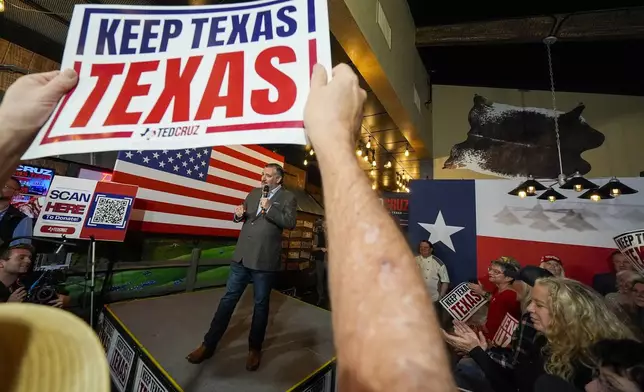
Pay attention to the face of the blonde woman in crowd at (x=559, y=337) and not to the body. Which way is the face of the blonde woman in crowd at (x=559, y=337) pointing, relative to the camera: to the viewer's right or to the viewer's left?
to the viewer's left

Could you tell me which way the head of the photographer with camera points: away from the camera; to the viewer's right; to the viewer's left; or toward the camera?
to the viewer's right

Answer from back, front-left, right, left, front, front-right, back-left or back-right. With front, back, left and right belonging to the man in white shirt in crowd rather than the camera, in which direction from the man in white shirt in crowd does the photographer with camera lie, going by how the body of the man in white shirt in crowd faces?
front

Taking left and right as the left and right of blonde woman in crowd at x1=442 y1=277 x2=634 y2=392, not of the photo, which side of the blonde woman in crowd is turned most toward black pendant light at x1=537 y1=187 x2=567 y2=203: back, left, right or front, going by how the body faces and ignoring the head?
right

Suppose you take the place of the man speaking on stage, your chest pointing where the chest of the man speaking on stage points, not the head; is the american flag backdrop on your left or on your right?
on your right

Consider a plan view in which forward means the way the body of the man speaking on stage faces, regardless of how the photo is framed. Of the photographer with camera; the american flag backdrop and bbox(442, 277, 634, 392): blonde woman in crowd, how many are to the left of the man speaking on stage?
1

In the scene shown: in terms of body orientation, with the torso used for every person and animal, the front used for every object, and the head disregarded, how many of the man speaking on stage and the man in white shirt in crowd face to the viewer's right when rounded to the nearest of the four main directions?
0

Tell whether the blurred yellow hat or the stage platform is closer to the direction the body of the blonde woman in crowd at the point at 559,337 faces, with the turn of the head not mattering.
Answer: the stage platform

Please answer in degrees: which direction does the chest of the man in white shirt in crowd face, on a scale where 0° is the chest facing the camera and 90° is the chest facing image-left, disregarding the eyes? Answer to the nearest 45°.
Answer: approximately 45°

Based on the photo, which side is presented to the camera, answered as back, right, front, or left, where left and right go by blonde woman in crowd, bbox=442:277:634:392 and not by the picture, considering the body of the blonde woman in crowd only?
left

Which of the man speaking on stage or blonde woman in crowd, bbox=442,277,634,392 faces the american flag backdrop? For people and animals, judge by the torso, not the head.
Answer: the blonde woman in crowd

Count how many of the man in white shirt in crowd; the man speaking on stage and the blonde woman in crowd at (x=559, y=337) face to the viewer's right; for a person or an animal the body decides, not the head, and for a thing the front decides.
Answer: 0
